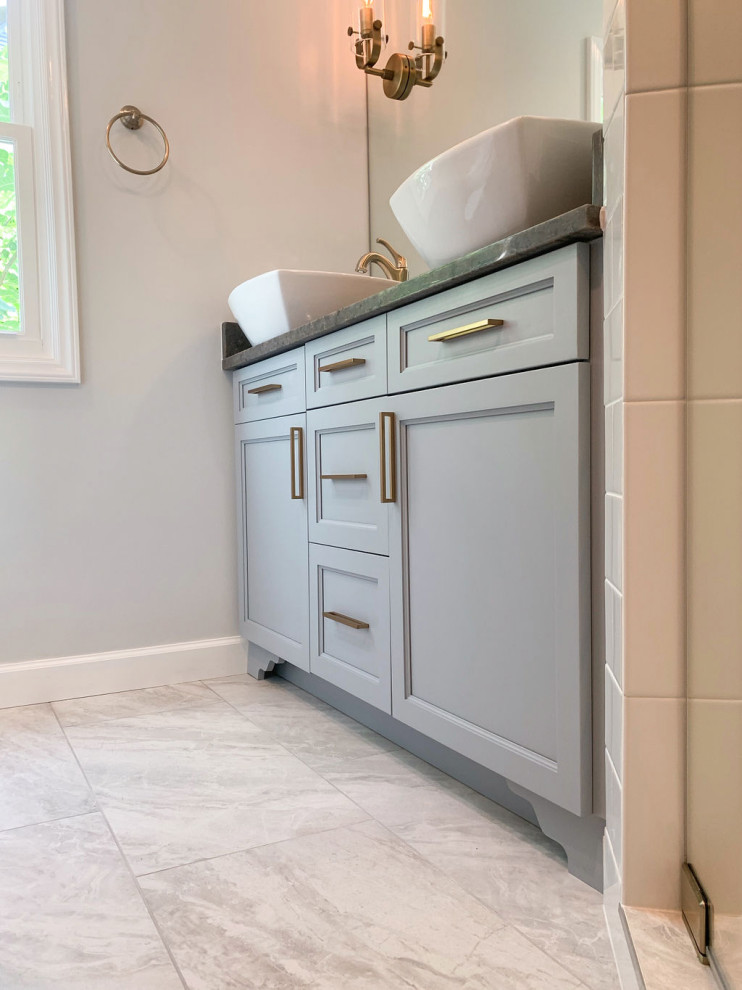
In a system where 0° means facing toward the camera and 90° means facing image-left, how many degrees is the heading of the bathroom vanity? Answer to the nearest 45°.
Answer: approximately 45°

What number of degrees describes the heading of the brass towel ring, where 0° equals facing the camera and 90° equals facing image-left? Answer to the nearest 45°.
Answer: approximately 0°

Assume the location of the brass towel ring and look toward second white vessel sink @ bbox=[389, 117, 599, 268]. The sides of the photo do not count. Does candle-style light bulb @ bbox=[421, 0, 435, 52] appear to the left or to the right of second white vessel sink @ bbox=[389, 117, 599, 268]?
left

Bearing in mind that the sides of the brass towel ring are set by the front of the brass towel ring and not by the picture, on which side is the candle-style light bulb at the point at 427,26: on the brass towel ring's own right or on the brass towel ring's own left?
on the brass towel ring's own left

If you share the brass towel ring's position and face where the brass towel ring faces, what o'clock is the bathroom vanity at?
The bathroom vanity is roughly at 11 o'clock from the brass towel ring.

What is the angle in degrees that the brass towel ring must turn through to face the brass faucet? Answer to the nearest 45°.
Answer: approximately 90° to its left

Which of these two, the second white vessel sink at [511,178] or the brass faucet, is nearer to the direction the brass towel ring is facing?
the second white vessel sink

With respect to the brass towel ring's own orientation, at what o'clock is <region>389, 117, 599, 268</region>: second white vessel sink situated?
The second white vessel sink is roughly at 11 o'clock from the brass towel ring.
